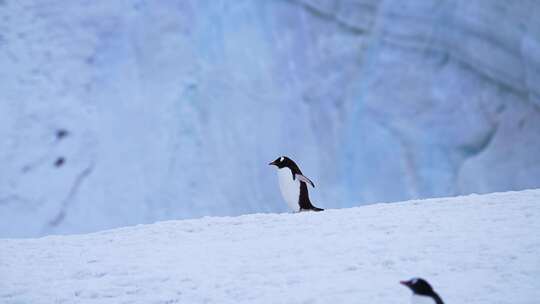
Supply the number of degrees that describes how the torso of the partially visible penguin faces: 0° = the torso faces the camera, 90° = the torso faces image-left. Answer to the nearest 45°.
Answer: approximately 90°

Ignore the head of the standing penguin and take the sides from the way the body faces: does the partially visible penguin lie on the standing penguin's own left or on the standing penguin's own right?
on the standing penguin's own left

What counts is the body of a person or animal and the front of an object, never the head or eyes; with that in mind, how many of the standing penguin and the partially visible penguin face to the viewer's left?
2

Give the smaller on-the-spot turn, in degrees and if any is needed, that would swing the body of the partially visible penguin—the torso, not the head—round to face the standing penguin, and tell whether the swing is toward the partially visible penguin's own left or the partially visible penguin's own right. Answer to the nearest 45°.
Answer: approximately 45° to the partially visible penguin's own right

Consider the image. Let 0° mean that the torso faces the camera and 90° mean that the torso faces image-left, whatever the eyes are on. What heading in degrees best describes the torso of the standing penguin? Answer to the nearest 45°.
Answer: approximately 90°
